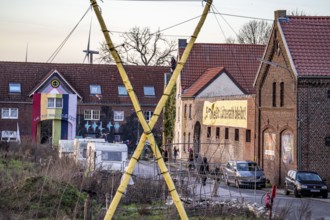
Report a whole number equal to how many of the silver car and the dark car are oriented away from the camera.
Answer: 0

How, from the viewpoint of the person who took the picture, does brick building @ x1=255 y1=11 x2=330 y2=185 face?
facing the viewer and to the left of the viewer

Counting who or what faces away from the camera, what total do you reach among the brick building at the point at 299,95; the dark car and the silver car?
0

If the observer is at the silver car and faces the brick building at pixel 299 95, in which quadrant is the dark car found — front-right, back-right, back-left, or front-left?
front-right

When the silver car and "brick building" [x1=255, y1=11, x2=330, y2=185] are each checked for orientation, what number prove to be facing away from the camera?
0

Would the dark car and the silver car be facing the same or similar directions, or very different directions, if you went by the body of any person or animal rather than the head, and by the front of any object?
same or similar directions
